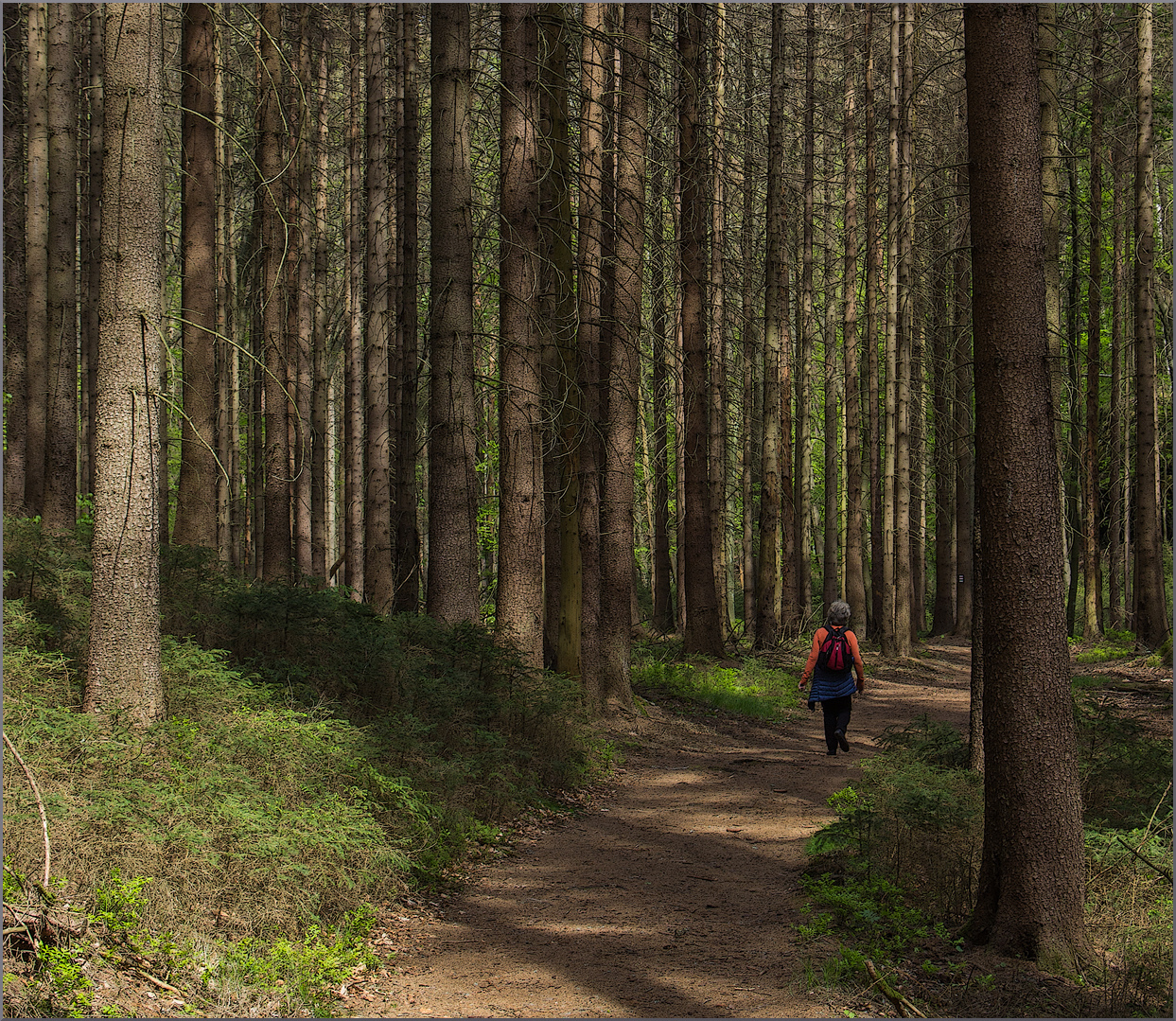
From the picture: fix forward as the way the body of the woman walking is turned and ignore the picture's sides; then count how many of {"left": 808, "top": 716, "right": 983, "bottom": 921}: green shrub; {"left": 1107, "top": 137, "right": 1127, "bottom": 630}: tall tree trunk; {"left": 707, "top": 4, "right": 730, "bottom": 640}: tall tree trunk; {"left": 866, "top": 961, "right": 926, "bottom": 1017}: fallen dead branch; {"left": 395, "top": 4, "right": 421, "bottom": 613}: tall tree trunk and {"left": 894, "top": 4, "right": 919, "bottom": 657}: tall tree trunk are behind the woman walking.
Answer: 2

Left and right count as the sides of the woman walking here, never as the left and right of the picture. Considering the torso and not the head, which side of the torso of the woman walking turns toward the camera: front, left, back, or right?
back

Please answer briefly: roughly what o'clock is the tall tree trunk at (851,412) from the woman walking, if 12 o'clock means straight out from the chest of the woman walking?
The tall tree trunk is roughly at 12 o'clock from the woman walking.

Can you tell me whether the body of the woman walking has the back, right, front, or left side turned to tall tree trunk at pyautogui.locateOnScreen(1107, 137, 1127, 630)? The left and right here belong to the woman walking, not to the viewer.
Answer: front

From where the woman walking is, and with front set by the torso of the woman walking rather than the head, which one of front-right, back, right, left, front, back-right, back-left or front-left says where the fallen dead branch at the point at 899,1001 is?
back

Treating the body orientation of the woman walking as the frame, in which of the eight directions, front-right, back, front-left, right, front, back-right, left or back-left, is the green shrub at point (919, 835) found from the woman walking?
back

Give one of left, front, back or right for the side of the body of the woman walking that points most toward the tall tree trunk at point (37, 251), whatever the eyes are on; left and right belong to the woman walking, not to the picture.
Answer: left

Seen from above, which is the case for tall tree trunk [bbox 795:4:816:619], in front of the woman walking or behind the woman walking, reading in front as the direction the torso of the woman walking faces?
in front

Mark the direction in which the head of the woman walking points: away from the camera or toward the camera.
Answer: away from the camera

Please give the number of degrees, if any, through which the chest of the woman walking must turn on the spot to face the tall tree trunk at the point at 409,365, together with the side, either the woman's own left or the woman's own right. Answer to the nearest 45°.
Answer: approximately 45° to the woman's own left

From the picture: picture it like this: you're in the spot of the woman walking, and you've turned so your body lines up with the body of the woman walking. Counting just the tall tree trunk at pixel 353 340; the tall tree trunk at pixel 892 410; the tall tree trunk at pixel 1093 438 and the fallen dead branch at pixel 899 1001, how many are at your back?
1
